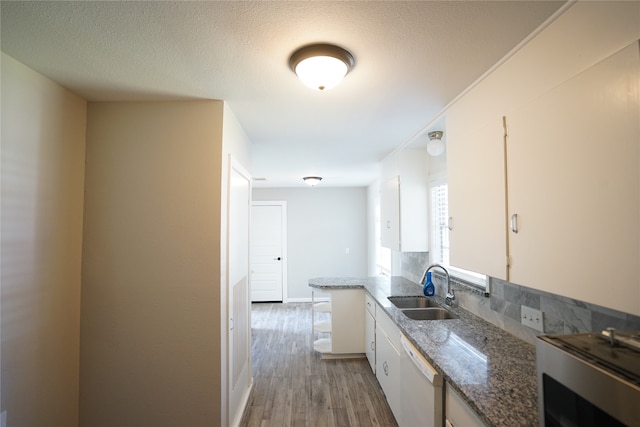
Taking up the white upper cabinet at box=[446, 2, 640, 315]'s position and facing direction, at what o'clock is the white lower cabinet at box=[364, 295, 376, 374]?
The white lower cabinet is roughly at 3 o'clock from the white upper cabinet.

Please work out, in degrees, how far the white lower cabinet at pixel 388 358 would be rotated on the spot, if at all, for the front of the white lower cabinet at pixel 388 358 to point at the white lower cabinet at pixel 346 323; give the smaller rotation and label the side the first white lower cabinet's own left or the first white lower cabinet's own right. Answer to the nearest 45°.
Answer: approximately 45° to the first white lower cabinet's own right

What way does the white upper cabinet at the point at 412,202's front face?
to the viewer's left

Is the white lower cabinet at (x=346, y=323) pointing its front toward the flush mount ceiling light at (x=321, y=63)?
yes

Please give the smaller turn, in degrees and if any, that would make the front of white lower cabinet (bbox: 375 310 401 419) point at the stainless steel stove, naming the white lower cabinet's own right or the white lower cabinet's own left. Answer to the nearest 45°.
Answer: approximately 90° to the white lower cabinet's own left

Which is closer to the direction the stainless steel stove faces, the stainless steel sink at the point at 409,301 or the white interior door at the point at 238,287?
the white interior door
